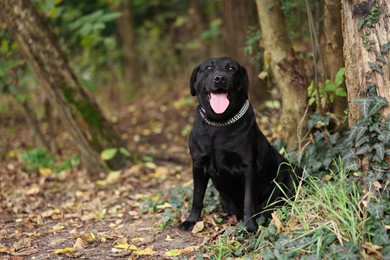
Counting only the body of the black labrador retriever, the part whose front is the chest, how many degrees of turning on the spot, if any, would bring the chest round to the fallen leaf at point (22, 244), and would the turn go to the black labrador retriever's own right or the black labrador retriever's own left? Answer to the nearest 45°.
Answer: approximately 45° to the black labrador retriever's own right

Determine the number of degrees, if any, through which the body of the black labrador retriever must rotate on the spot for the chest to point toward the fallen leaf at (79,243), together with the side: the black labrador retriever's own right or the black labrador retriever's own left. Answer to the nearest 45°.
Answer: approximately 45° to the black labrador retriever's own right

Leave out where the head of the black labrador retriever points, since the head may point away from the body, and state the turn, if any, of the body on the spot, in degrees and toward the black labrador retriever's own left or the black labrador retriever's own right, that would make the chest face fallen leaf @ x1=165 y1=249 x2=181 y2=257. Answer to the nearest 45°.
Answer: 0° — it already faces it

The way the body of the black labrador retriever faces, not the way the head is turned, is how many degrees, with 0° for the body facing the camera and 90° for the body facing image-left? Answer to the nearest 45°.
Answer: approximately 45°

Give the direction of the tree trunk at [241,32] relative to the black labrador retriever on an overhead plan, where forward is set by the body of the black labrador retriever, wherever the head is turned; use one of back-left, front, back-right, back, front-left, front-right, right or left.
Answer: back-right

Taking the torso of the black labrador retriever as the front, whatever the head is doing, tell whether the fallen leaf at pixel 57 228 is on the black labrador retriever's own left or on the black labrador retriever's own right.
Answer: on the black labrador retriever's own right

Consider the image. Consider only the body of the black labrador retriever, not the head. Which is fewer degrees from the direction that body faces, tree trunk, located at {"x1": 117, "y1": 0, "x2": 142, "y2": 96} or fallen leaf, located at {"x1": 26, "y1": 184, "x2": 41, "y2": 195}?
the fallen leaf

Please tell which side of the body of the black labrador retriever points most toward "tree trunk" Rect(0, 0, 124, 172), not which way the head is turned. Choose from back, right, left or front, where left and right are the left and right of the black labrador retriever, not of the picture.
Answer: right
